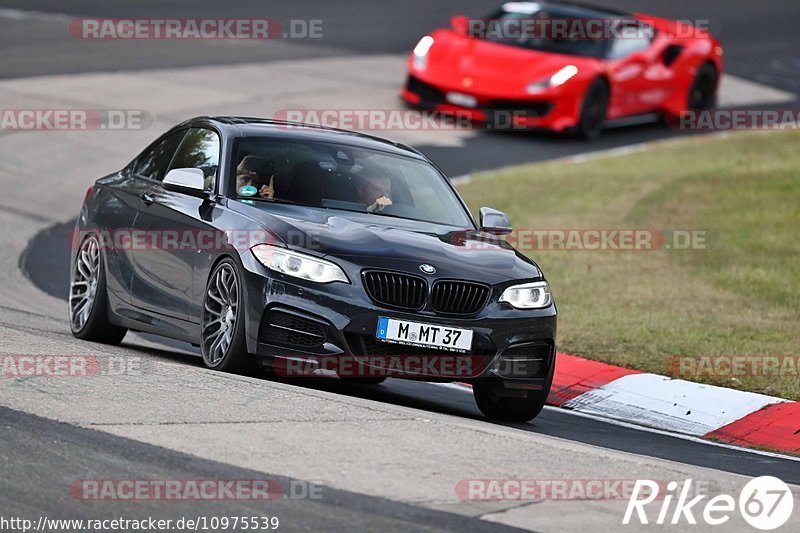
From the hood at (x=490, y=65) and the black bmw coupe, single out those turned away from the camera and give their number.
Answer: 0

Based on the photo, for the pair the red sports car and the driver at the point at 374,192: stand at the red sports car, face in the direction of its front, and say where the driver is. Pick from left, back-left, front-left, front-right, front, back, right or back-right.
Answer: front-left

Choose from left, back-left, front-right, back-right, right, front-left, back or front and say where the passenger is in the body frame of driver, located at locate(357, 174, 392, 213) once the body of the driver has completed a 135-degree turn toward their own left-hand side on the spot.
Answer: left

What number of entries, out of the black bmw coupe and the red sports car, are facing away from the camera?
0

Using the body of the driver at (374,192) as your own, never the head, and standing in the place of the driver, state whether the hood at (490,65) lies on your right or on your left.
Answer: on your left

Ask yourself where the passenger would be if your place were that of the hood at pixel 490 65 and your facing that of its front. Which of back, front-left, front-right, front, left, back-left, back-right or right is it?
front-left

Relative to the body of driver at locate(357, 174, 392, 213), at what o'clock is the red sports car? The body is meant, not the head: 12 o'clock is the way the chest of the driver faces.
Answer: The red sports car is roughly at 8 o'clock from the driver.

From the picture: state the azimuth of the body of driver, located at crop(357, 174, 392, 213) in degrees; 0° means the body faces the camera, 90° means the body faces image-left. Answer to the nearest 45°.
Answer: approximately 315°

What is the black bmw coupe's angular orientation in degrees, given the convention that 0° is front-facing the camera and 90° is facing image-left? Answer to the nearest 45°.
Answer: approximately 315°

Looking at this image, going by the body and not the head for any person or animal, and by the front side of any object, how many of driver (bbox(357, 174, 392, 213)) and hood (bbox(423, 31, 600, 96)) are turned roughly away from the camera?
0

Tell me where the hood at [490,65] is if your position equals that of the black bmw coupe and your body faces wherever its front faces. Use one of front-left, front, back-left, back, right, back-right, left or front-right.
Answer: back-left
